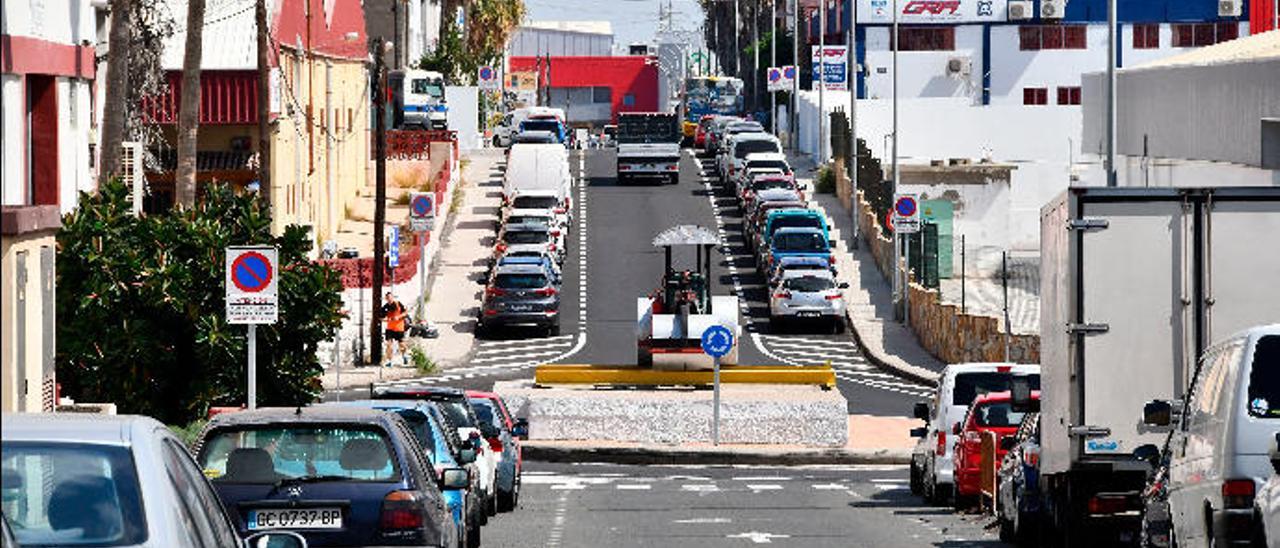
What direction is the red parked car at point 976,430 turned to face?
away from the camera

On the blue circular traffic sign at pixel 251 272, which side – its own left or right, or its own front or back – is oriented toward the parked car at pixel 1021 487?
left

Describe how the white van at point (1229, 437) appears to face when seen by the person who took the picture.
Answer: facing away from the viewer

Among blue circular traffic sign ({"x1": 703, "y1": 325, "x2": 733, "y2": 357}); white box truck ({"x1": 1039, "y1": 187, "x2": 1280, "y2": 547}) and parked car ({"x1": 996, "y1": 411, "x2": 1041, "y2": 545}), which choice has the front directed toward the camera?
the blue circular traffic sign

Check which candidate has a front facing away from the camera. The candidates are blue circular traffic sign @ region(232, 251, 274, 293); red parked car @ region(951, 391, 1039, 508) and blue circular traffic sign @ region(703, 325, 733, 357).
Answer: the red parked car

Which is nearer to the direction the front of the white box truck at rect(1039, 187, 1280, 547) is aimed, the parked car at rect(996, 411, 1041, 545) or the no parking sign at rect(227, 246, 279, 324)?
the parked car

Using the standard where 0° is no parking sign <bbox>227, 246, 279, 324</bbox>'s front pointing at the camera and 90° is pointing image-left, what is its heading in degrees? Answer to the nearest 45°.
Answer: approximately 0°

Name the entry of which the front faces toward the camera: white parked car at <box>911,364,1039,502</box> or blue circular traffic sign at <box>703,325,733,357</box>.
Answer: the blue circular traffic sign

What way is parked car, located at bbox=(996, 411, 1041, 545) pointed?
away from the camera

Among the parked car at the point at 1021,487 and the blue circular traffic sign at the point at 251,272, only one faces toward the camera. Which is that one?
the blue circular traffic sign

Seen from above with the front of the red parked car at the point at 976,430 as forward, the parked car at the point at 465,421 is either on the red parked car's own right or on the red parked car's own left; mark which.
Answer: on the red parked car's own left

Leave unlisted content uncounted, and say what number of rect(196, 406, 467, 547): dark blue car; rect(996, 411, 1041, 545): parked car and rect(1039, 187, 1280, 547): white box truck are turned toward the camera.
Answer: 0

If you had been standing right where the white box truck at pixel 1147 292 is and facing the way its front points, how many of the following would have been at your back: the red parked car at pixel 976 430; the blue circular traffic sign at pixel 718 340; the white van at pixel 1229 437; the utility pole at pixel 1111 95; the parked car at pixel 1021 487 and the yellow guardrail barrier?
1

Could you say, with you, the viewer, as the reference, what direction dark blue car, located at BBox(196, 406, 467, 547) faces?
facing away from the viewer

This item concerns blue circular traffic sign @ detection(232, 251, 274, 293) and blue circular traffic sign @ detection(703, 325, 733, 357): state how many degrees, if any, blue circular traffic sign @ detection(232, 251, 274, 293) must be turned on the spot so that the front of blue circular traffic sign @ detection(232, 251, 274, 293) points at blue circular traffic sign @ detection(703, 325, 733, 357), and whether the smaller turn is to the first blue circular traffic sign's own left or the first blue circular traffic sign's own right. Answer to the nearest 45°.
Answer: approximately 135° to the first blue circular traffic sign's own left

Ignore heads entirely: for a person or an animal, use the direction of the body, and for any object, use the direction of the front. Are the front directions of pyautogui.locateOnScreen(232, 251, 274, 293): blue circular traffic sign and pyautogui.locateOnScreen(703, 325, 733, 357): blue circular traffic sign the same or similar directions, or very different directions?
same or similar directions

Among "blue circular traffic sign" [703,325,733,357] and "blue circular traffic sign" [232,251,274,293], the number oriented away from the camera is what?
0

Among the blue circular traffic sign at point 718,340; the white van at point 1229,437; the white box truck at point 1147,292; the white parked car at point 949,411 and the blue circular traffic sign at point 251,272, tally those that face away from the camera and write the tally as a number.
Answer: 3

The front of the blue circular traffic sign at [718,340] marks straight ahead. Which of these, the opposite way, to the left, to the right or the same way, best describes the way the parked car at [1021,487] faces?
the opposite way
